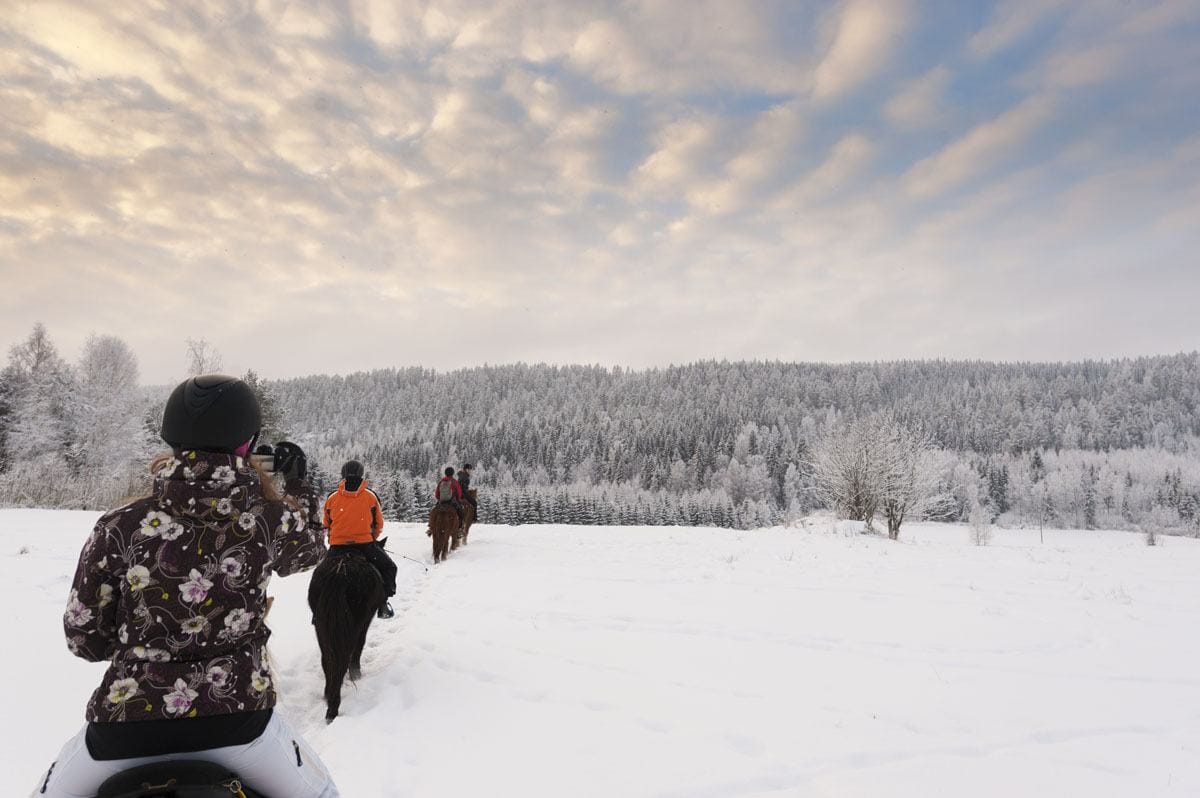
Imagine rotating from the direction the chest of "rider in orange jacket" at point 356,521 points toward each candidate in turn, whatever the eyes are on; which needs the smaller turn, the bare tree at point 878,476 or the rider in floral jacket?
the bare tree

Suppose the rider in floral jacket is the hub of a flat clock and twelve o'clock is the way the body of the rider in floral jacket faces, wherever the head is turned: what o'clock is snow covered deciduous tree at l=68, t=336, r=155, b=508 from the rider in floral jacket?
The snow covered deciduous tree is roughly at 12 o'clock from the rider in floral jacket.

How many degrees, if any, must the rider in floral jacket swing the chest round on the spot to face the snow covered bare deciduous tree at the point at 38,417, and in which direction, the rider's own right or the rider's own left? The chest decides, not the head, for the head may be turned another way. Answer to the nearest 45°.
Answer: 0° — they already face it

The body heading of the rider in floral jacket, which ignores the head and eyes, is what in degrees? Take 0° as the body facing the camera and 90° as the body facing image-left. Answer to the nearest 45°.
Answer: approximately 180°

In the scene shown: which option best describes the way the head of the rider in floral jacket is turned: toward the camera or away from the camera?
away from the camera

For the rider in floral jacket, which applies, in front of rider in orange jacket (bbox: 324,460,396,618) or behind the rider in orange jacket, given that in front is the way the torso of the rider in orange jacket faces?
behind

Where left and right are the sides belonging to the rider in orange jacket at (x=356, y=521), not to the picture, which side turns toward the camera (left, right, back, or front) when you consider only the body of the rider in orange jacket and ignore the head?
back

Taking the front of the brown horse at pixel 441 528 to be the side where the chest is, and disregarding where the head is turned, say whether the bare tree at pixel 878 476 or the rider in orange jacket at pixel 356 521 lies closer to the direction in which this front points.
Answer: the bare tree

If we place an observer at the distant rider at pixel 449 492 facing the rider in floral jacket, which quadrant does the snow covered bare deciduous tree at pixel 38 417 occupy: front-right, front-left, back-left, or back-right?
back-right

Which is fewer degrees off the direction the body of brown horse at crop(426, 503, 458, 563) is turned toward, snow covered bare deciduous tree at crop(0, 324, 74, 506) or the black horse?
the snow covered bare deciduous tree

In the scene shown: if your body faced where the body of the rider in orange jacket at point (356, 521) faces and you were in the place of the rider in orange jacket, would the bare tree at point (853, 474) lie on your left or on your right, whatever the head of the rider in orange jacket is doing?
on your right

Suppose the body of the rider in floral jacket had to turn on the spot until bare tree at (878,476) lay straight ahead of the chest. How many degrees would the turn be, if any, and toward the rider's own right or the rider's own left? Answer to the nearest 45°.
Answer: approximately 45° to the rider's own right

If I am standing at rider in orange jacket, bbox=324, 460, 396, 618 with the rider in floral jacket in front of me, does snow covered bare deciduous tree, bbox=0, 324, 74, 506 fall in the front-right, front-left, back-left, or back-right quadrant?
back-right

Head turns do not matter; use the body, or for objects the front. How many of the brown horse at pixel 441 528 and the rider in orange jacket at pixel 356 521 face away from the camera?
2

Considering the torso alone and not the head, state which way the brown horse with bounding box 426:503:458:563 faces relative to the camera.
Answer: away from the camera
